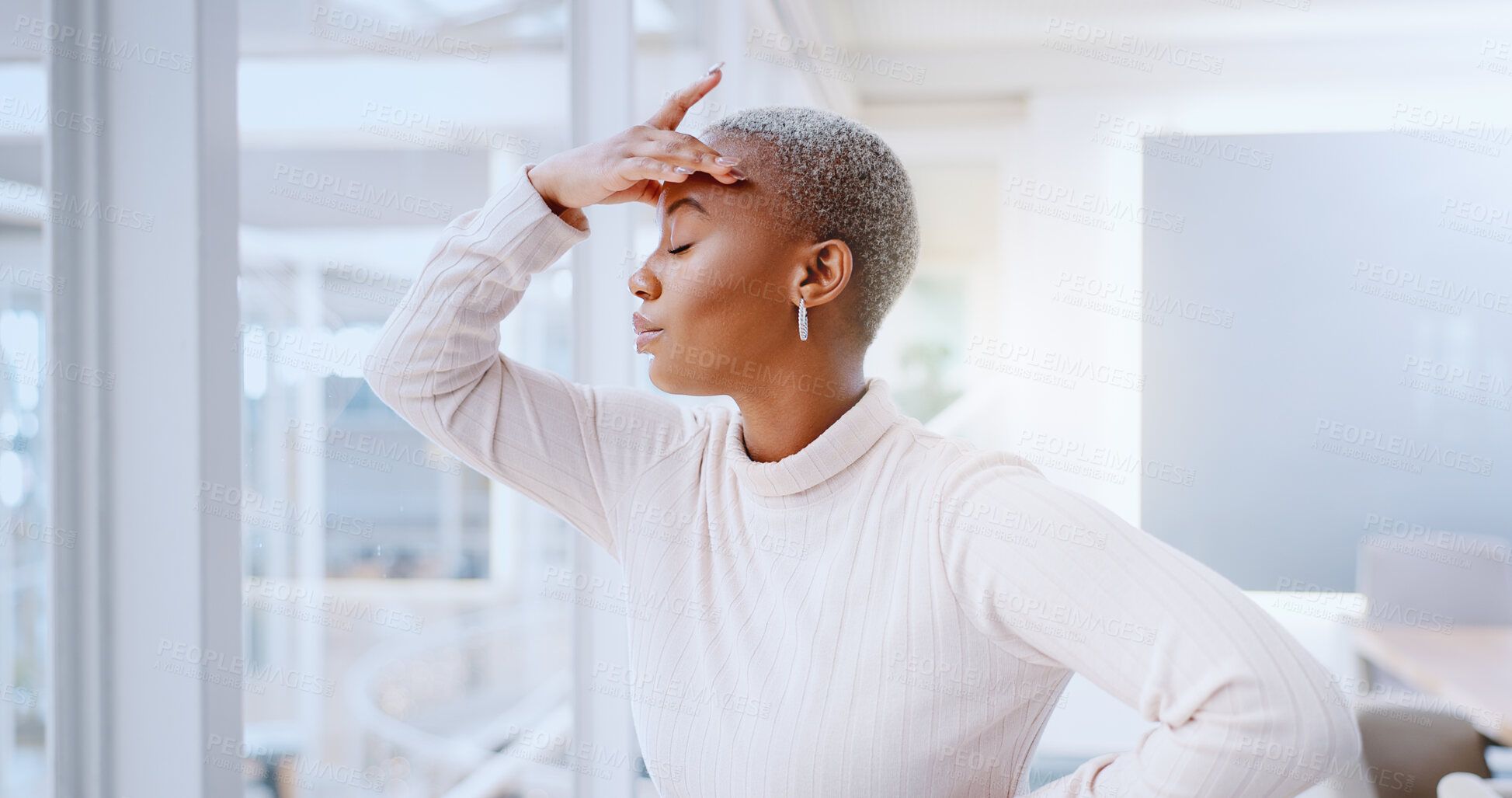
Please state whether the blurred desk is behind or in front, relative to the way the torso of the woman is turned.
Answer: behind

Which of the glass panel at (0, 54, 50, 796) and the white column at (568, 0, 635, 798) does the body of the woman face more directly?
the glass panel

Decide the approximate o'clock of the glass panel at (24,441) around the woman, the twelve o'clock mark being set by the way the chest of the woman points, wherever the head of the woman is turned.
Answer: The glass panel is roughly at 1 o'clock from the woman.

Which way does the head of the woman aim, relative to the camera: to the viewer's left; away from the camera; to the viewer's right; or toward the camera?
to the viewer's left

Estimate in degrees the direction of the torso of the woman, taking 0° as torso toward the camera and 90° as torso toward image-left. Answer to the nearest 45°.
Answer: approximately 45°

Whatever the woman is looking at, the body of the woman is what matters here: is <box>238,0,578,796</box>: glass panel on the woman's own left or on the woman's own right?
on the woman's own right

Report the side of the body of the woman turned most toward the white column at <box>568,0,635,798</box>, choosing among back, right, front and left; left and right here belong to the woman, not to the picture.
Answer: right
